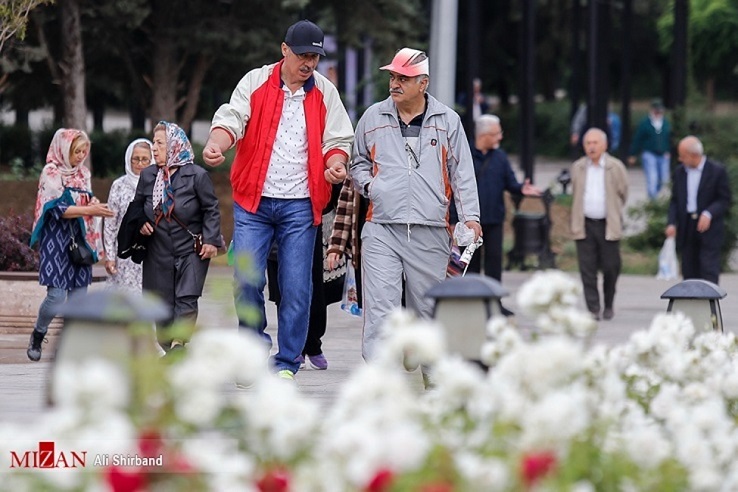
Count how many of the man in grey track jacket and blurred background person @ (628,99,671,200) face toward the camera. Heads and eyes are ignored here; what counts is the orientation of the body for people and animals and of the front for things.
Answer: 2

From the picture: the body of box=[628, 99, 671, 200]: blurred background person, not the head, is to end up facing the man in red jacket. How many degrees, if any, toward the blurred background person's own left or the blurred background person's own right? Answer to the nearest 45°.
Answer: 0° — they already face them

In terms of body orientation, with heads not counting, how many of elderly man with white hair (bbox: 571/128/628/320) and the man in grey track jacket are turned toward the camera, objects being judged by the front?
2

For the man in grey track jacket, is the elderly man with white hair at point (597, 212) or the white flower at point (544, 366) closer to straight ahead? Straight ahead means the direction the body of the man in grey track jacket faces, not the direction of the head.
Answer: the white flower

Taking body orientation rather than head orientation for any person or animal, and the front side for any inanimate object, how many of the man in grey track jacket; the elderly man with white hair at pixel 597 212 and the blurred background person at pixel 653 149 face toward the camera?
3

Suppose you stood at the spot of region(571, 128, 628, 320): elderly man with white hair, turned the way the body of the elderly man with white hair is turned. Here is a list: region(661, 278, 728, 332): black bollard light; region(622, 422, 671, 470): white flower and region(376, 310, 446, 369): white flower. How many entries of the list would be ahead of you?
3

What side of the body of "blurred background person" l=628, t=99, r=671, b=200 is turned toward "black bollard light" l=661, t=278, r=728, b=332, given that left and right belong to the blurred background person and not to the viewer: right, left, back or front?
front

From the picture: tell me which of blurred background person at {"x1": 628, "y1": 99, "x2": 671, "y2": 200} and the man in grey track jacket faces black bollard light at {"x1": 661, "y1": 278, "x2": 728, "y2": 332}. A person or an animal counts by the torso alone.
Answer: the blurred background person

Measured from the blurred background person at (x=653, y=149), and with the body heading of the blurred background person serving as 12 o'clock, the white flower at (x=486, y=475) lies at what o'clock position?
The white flower is roughly at 12 o'clock from the blurred background person.

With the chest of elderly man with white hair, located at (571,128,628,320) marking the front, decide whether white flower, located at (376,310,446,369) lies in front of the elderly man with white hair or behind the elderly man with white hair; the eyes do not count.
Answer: in front
